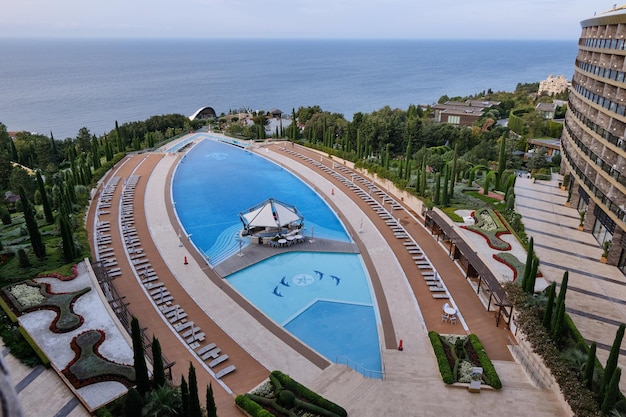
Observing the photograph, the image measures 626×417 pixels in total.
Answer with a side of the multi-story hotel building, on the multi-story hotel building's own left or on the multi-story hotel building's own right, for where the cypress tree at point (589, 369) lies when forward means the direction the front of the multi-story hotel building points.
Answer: on the multi-story hotel building's own left

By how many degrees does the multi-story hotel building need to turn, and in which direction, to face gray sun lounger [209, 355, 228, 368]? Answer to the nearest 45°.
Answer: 0° — it already faces it

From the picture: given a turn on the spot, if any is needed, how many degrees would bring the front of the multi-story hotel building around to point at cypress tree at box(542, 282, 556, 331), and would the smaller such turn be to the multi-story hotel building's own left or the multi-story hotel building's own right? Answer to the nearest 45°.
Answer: approximately 45° to the multi-story hotel building's own left

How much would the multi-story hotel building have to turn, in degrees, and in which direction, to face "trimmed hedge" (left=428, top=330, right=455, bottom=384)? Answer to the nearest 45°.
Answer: approximately 45° to its left

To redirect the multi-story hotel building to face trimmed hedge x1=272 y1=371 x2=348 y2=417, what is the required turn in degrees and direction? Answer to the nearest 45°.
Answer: approximately 45° to its left

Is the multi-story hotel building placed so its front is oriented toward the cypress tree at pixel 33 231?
yes

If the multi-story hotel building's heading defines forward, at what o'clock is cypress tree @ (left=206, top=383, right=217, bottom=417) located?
The cypress tree is roughly at 11 o'clock from the multi-story hotel building.

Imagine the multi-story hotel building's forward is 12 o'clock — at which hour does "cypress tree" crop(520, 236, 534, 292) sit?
The cypress tree is roughly at 11 o'clock from the multi-story hotel building.

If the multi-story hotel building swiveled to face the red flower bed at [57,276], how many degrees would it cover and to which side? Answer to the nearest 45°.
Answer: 0° — it already faces it

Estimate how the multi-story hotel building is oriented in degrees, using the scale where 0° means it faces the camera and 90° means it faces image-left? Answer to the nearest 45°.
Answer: approximately 45°

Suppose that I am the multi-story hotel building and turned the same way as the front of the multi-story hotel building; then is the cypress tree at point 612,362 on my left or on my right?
on my left
